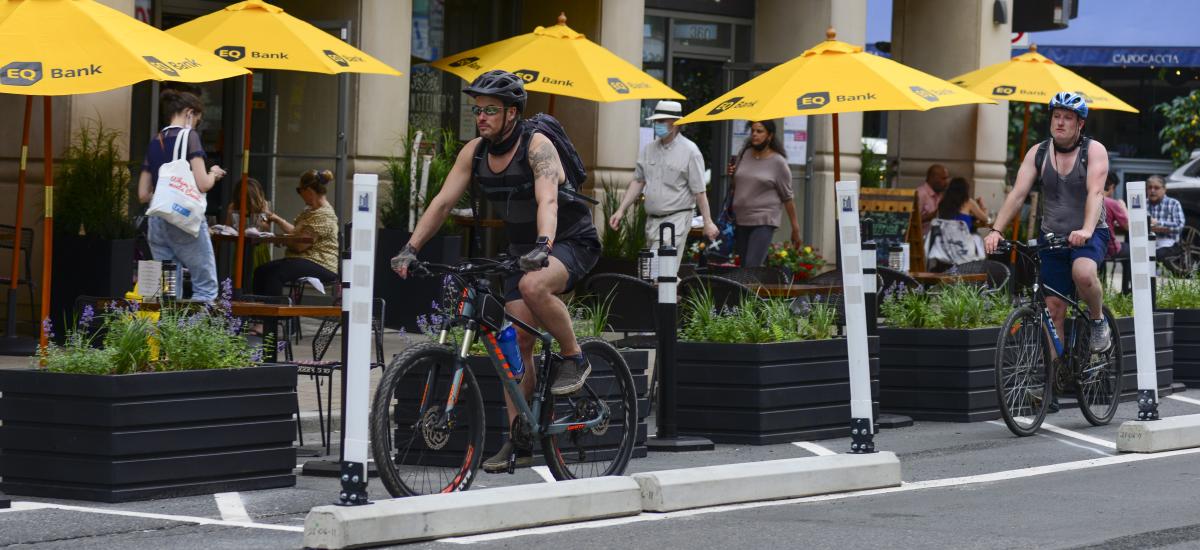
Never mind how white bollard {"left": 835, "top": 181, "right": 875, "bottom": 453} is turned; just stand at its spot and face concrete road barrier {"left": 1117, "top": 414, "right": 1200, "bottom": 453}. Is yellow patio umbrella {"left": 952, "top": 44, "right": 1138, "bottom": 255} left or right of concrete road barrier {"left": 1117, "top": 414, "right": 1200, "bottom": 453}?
left

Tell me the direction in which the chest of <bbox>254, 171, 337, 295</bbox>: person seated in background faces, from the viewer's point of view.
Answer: to the viewer's left

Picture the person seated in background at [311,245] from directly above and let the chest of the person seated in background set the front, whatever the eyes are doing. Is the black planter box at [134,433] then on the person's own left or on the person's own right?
on the person's own left
